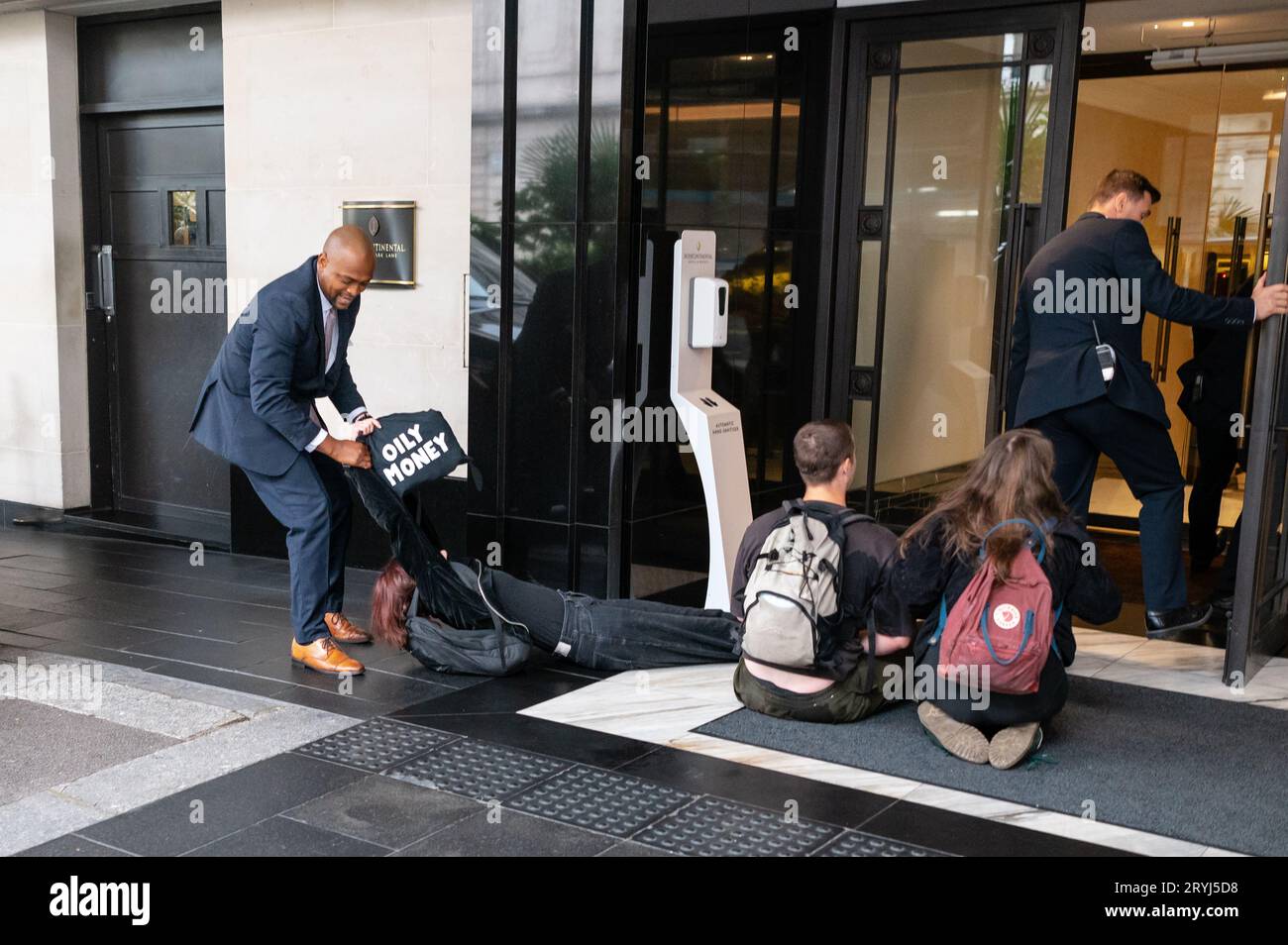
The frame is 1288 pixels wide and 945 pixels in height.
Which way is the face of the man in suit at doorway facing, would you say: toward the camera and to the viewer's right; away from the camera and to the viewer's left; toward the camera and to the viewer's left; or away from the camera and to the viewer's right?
away from the camera and to the viewer's right

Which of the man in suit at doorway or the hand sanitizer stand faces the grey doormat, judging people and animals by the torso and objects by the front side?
the hand sanitizer stand

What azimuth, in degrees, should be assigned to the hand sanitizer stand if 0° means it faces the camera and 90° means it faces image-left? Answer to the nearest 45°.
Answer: approximately 315°

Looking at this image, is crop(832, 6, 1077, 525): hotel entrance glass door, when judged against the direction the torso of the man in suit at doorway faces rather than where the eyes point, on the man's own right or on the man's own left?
on the man's own left

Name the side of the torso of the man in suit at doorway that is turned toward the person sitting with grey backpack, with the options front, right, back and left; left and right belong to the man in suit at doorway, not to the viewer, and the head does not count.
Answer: back

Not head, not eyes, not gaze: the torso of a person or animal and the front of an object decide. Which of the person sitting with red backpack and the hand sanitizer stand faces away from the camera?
the person sitting with red backpack

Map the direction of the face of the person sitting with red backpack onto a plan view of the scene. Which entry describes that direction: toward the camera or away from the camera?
away from the camera

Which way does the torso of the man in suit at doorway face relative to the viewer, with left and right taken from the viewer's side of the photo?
facing away from the viewer and to the right of the viewer

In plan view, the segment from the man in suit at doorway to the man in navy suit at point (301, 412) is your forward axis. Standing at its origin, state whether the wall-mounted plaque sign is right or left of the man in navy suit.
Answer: right

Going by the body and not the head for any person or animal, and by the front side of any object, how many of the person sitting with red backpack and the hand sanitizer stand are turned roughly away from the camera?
1

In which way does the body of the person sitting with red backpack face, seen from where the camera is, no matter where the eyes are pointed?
away from the camera

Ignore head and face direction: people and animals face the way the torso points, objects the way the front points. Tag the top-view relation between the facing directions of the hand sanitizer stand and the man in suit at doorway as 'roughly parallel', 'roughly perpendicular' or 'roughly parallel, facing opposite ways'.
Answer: roughly perpendicular
